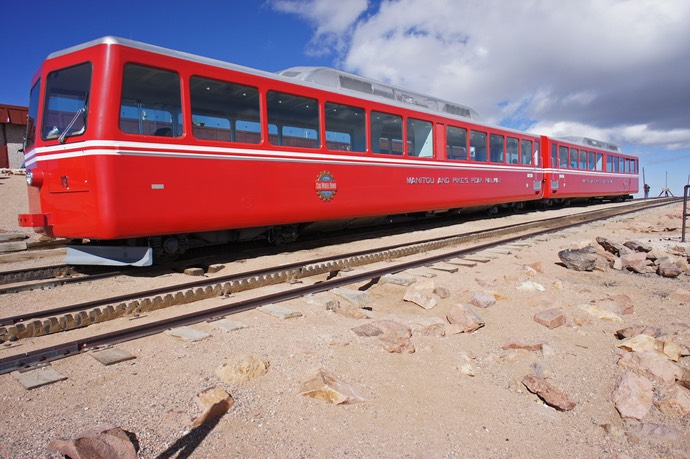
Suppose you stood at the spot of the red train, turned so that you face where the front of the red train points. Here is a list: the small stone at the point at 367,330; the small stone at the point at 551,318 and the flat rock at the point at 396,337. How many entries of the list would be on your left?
3

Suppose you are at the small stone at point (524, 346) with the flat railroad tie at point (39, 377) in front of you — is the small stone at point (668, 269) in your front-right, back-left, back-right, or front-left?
back-right

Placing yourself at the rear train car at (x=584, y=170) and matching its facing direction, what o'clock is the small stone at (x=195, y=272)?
The small stone is roughly at 11 o'clock from the rear train car.

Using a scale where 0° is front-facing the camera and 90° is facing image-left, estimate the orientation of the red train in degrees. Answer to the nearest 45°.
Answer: approximately 45°

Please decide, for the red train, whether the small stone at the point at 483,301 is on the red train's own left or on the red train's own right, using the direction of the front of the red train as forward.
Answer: on the red train's own left

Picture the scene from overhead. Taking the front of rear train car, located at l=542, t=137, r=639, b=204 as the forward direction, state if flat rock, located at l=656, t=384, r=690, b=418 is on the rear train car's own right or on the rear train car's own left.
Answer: on the rear train car's own left

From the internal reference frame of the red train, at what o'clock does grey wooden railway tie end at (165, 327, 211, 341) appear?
The grey wooden railway tie end is roughly at 10 o'clock from the red train.

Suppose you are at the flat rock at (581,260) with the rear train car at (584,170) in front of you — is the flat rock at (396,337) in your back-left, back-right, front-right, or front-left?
back-left

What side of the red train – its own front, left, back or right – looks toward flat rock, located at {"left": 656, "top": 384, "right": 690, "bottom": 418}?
left
